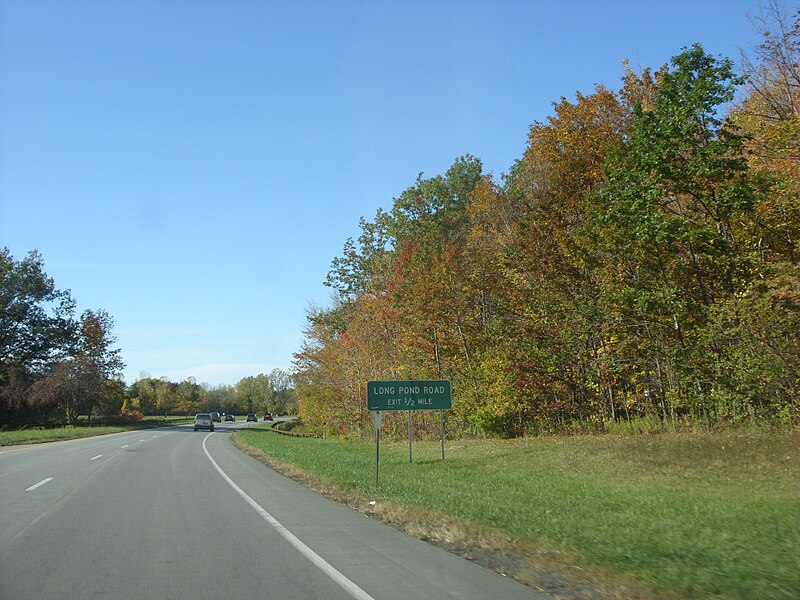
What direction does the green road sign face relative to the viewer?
toward the camera
